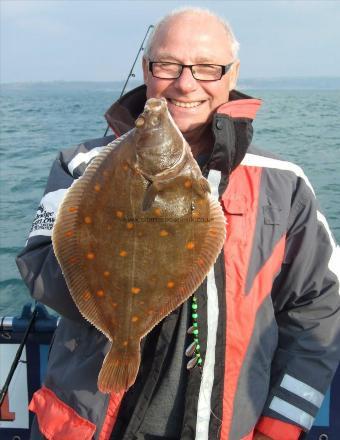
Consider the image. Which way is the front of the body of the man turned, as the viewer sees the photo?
toward the camera
